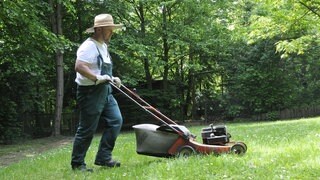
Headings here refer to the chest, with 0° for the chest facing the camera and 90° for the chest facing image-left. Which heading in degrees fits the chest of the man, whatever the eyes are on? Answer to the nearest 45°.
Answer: approximately 270°

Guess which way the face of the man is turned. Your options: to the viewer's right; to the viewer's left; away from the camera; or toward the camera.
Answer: to the viewer's right
